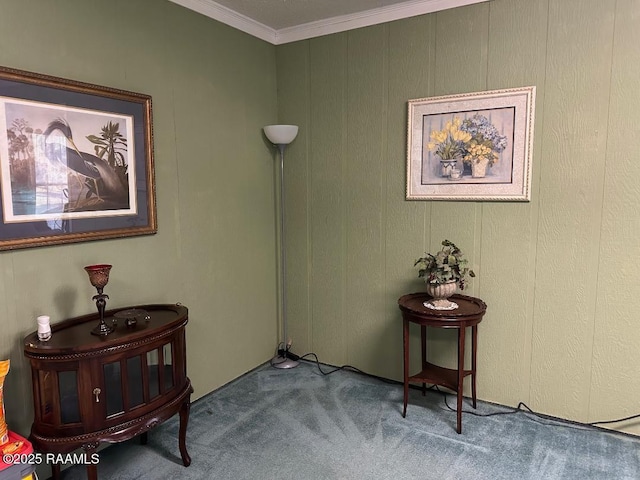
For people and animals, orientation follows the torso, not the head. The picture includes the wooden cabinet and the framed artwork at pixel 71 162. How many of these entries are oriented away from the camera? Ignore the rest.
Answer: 0

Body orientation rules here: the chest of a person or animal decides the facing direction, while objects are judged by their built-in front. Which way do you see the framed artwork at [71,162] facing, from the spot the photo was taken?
facing the viewer and to the right of the viewer

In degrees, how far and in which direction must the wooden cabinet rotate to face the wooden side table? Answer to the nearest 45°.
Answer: approximately 45° to its left

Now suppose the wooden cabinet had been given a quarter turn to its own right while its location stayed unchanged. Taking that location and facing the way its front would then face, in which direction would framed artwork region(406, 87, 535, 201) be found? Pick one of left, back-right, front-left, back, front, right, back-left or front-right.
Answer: back-left

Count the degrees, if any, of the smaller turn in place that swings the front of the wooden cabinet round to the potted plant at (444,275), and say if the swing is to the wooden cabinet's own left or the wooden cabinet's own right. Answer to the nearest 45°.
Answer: approximately 45° to the wooden cabinet's own left

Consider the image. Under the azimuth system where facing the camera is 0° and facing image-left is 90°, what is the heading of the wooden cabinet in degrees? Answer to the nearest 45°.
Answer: approximately 315°

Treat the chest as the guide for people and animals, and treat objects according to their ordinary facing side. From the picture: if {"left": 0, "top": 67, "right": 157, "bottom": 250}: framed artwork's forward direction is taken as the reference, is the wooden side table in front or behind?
in front
